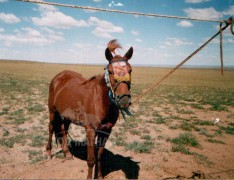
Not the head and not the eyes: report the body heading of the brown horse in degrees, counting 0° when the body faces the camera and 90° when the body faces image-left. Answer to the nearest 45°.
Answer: approximately 315°
